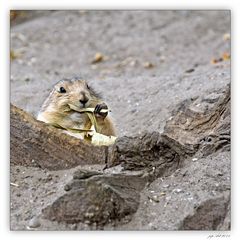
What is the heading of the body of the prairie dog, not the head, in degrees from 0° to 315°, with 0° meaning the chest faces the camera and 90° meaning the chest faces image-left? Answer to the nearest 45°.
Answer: approximately 315°
